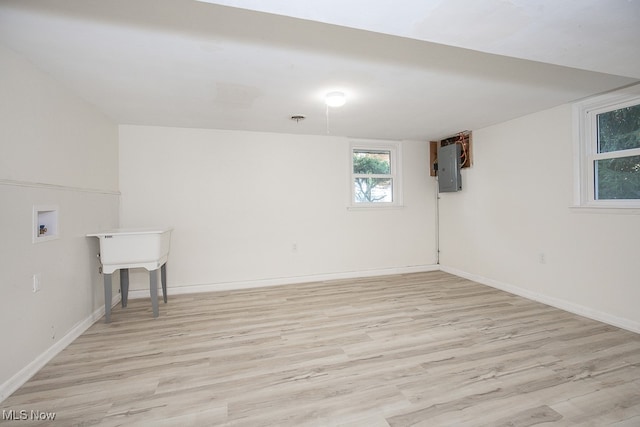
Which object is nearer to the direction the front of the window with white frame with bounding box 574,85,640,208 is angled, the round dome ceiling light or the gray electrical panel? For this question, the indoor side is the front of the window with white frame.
the round dome ceiling light

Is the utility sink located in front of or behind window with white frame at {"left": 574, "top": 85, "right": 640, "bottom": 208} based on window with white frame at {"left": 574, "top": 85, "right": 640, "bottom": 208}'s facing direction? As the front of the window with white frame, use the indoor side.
in front

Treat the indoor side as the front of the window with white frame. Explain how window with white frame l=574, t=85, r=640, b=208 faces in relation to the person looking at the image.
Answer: facing the viewer and to the left of the viewer

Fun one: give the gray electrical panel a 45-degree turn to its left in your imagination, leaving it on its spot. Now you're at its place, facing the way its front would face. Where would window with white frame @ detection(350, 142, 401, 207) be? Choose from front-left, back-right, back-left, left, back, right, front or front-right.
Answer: right

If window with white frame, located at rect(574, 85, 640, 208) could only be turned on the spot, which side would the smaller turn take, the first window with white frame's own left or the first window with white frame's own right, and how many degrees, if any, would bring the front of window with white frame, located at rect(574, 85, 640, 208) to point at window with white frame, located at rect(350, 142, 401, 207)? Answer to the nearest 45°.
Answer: approximately 45° to the first window with white frame's own right

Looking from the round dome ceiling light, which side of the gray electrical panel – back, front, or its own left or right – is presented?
front

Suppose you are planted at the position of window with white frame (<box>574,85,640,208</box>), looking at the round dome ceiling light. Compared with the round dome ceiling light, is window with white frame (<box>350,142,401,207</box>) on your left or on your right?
right

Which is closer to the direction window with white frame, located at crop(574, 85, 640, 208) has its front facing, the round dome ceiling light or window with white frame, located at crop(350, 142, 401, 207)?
the round dome ceiling light

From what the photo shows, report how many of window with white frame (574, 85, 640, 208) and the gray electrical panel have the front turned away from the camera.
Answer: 0

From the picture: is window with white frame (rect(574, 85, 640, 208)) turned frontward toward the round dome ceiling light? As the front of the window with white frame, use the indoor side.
yes

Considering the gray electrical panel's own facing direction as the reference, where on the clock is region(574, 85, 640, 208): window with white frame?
The window with white frame is roughly at 9 o'clock from the gray electrical panel.
